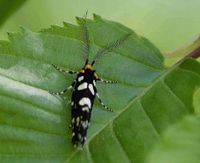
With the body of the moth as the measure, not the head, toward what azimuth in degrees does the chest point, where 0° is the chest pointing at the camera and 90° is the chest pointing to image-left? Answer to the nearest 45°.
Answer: approximately 180°

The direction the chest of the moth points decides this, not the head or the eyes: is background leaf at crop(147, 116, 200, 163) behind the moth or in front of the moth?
behind
